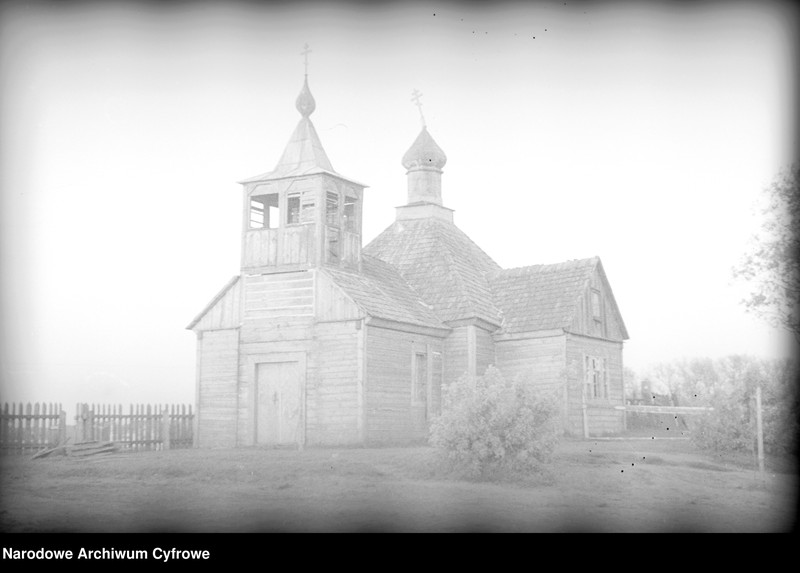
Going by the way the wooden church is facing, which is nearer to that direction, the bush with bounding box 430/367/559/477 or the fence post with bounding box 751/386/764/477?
the bush

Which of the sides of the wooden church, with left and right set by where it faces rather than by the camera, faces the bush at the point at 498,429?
left

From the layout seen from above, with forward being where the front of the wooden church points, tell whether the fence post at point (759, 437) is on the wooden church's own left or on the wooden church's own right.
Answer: on the wooden church's own left

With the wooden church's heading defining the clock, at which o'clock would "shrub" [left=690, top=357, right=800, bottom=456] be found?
The shrub is roughly at 8 o'clock from the wooden church.

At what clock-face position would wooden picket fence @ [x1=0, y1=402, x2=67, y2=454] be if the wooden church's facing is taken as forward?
The wooden picket fence is roughly at 1 o'clock from the wooden church.

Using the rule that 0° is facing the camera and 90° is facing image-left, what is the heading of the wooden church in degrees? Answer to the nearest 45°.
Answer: approximately 45°

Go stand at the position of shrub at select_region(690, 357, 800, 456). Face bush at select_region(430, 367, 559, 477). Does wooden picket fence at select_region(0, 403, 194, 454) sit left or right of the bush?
right

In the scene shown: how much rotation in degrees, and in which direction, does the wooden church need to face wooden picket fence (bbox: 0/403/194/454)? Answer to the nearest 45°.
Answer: approximately 45° to its right

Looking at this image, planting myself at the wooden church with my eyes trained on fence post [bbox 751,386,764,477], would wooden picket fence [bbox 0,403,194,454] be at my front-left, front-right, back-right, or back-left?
back-right
